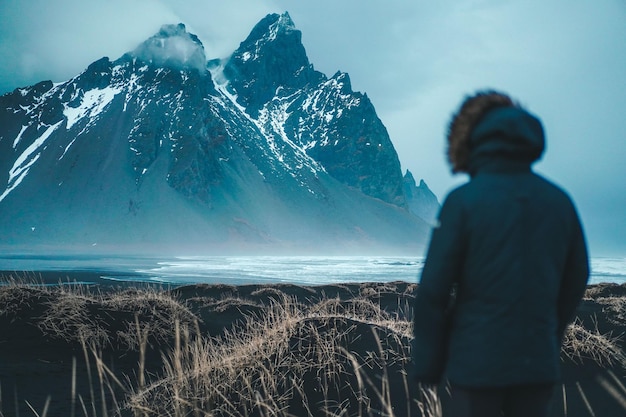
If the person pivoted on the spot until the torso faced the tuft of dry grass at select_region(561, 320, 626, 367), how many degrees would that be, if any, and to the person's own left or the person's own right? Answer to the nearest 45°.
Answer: approximately 45° to the person's own right

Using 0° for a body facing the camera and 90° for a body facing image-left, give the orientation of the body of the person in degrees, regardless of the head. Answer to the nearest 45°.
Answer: approximately 135°

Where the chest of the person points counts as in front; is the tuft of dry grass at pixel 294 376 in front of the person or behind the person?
in front
